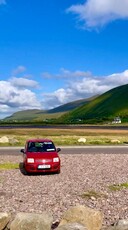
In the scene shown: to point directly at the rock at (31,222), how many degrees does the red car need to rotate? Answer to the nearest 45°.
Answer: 0° — it already faces it

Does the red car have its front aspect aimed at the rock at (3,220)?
yes

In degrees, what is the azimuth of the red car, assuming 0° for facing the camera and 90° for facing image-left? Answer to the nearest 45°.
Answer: approximately 0°

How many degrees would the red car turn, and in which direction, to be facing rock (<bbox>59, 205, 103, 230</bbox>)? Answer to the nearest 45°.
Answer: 0° — it already faces it

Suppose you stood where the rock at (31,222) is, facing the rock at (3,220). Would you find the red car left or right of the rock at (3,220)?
right
